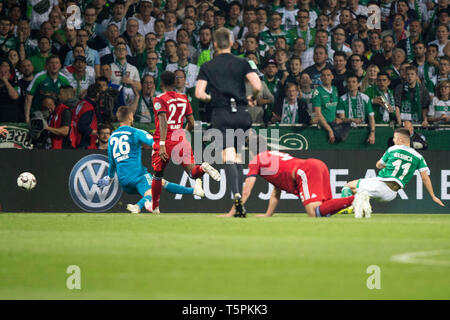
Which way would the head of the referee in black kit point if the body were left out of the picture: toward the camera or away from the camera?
away from the camera

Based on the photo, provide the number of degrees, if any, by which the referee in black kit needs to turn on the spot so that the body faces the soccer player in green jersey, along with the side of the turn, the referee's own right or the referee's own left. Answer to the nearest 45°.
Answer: approximately 90° to the referee's own right

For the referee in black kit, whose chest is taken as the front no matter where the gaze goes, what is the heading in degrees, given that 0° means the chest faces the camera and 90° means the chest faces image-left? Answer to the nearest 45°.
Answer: approximately 180°

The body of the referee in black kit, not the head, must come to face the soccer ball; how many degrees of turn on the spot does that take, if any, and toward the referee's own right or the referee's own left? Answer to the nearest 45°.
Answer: approximately 45° to the referee's own left

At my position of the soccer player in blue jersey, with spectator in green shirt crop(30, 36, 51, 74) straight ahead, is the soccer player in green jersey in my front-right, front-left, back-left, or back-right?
back-right

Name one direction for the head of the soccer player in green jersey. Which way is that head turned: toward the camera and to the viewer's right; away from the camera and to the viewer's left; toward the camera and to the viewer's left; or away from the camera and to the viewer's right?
away from the camera and to the viewer's left
